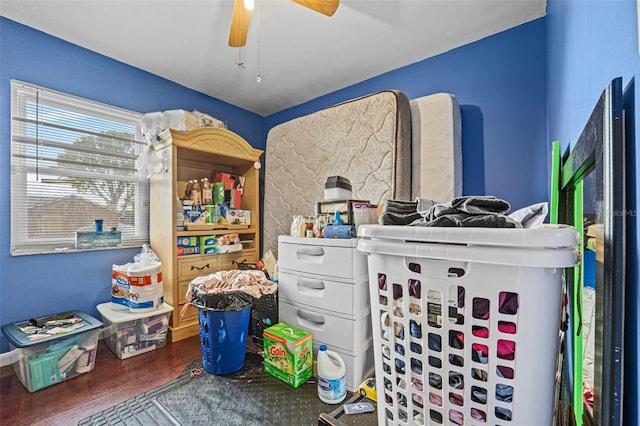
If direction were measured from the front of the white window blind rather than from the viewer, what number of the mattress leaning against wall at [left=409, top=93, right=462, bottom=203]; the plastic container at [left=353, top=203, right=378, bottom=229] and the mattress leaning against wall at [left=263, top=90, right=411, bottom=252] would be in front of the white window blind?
3

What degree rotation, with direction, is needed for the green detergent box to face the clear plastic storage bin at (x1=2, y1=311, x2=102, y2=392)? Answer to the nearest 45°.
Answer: approximately 45° to its right

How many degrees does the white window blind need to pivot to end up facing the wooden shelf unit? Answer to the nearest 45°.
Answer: approximately 45° to its left

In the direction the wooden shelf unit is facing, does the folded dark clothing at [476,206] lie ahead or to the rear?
ahead

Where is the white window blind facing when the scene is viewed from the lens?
facing the viewer and to the right of the viewer

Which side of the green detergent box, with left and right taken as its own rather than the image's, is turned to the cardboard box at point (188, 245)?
right

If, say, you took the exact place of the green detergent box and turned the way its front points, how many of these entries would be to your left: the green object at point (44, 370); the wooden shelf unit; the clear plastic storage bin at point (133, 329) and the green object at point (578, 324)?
1

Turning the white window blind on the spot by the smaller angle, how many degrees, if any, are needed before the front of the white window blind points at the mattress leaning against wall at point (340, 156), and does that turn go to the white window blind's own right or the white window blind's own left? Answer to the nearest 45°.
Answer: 0° — it already faces it

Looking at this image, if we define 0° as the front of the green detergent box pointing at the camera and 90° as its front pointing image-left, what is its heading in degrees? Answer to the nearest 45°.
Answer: approximately 45°
